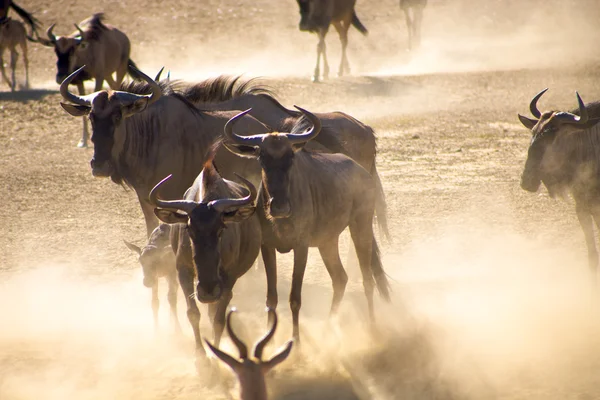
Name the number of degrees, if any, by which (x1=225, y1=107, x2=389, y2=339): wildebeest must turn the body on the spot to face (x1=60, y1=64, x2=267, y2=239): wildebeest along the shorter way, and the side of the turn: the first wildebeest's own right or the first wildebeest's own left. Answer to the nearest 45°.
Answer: approximately 90° to the first wildebeest's own right

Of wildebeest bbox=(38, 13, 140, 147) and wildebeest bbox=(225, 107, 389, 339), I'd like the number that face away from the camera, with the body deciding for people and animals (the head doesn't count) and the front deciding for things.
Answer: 0

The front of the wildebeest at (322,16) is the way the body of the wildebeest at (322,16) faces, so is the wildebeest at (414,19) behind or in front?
behind

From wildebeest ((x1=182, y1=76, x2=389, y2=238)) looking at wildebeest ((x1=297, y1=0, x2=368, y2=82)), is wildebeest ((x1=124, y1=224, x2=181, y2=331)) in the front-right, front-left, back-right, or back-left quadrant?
back-left

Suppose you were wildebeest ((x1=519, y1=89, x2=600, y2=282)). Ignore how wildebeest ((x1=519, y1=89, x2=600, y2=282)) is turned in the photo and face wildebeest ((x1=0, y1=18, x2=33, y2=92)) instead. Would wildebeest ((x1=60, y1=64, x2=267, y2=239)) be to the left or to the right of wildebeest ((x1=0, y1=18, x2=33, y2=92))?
left

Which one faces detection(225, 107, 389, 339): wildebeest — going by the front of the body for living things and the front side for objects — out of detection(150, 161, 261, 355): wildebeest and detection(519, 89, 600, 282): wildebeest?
detection(519, 89, 600, 282): wildebeest

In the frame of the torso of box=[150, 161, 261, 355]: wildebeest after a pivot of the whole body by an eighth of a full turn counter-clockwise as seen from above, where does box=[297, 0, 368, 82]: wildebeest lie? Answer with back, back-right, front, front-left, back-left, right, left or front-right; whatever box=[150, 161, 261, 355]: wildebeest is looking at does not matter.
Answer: back-left

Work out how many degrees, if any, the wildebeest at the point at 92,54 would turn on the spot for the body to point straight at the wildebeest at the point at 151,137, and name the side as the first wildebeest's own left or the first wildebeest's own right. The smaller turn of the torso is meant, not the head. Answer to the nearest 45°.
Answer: approximately 45° to the first wildebeest's own left
